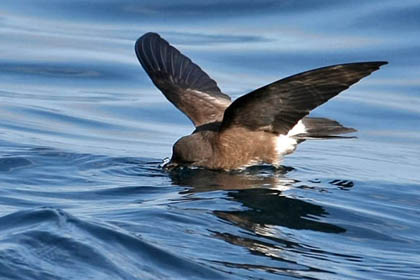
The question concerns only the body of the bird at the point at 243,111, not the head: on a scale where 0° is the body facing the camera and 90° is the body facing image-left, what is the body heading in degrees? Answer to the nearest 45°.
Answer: approximately 90°
